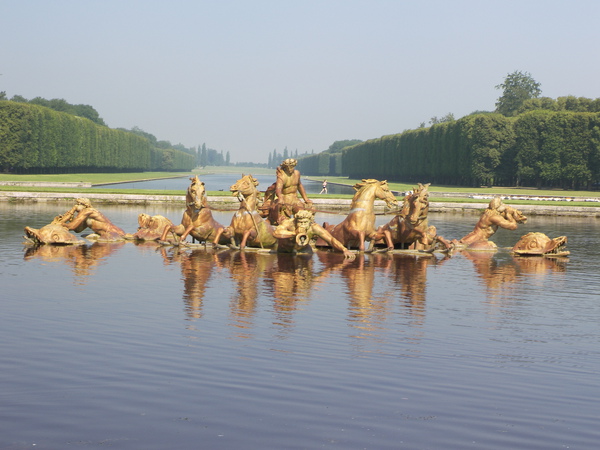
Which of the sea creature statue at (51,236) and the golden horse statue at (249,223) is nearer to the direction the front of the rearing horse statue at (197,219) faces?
the sea creature statue

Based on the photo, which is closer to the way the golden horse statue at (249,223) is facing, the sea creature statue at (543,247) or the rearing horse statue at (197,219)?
the rearing horse statue

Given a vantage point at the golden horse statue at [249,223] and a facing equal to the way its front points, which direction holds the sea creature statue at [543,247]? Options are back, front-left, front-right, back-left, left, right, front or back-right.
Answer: back-left

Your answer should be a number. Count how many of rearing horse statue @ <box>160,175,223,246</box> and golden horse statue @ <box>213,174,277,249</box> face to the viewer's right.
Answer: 0

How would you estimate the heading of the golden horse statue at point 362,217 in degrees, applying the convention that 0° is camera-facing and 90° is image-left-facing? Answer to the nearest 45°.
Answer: approximately 315°

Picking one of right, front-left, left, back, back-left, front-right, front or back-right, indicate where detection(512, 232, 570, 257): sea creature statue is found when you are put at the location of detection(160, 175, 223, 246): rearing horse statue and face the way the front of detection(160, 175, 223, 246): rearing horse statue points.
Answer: back-left

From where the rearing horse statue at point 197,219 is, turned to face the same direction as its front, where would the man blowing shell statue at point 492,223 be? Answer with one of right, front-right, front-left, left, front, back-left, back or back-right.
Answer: back-left

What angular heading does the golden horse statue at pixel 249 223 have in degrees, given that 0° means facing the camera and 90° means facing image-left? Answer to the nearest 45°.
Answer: approximately 45°

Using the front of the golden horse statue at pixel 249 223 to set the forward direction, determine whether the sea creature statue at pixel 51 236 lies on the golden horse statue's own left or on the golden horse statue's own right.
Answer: on the golden horse statue's own right

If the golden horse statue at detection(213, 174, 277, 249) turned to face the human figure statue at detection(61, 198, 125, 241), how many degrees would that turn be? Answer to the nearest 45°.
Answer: approximately 90° to its right

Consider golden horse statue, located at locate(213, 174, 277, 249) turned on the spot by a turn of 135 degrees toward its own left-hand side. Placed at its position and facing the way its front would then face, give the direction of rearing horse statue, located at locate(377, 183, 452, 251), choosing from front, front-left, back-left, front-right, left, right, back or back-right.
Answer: front

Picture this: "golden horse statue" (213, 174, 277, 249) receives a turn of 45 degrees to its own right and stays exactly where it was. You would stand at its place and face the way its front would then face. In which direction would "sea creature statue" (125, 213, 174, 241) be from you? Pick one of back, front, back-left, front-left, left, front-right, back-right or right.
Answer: front-right

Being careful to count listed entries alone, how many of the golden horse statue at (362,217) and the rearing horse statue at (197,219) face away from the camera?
0

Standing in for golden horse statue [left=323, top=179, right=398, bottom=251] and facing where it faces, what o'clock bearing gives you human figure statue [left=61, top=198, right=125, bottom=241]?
The human figure statue is roughly at 5 o'clock from the golden horse statue.
